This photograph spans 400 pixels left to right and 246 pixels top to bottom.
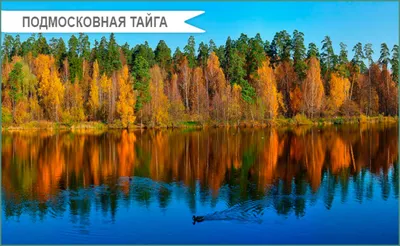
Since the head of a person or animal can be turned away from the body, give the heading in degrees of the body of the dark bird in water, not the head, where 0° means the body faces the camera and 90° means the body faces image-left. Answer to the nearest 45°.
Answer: approximately 90°
